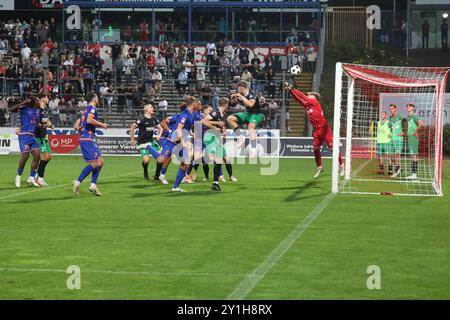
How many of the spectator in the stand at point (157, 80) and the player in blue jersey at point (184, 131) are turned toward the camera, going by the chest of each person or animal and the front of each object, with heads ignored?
1

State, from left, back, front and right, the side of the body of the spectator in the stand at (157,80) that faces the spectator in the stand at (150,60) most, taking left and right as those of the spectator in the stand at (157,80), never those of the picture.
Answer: back

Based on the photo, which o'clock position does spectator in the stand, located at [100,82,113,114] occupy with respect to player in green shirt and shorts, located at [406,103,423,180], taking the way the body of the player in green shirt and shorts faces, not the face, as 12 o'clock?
The spectator in the stand is roughly at 3 o'clock from the player in green shirt and shorts.

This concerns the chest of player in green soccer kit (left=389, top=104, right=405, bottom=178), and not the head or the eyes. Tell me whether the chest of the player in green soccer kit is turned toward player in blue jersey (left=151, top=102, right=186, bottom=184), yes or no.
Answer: yes

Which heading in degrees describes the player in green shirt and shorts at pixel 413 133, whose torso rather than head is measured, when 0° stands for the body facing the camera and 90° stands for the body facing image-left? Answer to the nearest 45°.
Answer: approximately 45°

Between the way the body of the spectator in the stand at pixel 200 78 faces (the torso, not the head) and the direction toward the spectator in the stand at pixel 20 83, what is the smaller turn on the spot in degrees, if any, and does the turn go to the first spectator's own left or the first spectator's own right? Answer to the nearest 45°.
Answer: approximately 90° to the first spectator's own right

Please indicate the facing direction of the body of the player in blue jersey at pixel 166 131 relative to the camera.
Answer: to the viewer's right

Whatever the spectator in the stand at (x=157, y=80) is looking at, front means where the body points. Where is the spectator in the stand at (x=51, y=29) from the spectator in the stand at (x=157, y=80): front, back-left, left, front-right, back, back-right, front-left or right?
back-right

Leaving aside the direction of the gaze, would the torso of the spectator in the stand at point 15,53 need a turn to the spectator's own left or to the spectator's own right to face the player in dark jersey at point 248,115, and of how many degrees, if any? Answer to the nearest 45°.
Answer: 0° — they already face them

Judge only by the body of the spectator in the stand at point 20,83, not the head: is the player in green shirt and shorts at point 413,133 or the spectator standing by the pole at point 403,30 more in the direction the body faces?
the player in green shirt and shorts

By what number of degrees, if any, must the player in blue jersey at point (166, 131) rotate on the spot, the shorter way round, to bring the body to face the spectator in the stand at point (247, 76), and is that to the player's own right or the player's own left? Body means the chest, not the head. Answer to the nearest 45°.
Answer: approximately 90° to the player's own left

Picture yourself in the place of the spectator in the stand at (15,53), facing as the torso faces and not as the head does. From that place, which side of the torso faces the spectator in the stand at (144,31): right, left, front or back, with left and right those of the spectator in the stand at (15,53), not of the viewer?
left
